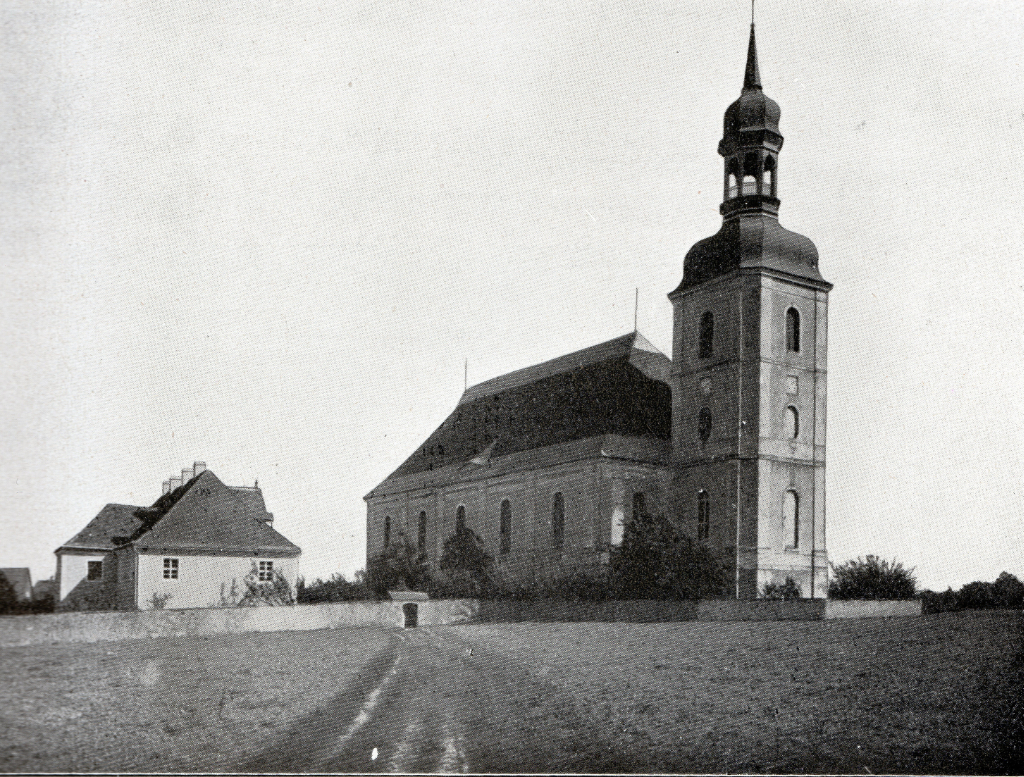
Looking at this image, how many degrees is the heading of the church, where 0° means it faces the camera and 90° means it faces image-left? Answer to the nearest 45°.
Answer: approximately 315°

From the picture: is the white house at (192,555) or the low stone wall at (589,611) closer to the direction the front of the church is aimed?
the low stone wall

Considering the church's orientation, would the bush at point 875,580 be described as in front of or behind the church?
in front

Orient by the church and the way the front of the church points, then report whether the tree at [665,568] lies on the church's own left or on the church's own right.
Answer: on the church's own right

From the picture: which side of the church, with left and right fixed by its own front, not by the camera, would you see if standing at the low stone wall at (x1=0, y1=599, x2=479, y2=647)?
right

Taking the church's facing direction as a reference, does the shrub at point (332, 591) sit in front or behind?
behind

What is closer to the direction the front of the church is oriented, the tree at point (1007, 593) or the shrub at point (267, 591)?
the tree

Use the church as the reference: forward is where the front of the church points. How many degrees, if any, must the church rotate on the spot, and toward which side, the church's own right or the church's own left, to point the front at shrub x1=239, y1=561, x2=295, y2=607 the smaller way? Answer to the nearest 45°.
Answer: approximately 135° to the church's own right
